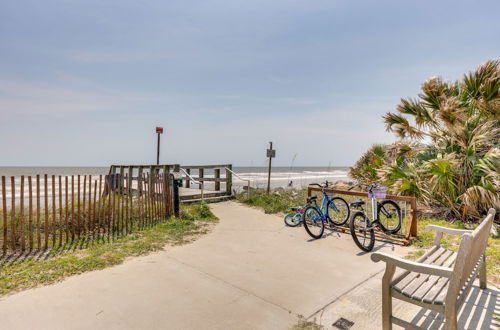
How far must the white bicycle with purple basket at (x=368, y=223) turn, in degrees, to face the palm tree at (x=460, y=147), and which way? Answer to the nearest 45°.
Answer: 0° — it already faces it

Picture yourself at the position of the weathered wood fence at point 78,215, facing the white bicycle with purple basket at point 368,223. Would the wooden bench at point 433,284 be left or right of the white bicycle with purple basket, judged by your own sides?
right

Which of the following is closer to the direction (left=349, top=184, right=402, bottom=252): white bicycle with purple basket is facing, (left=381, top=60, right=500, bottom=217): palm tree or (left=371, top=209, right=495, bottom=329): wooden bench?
the palm tree

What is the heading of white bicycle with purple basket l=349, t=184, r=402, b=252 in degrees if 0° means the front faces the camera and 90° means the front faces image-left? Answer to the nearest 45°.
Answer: approximately 225°

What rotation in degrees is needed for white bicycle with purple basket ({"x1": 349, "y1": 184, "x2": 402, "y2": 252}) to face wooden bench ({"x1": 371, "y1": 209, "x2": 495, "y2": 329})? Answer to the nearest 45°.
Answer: approximately 135° to its right
